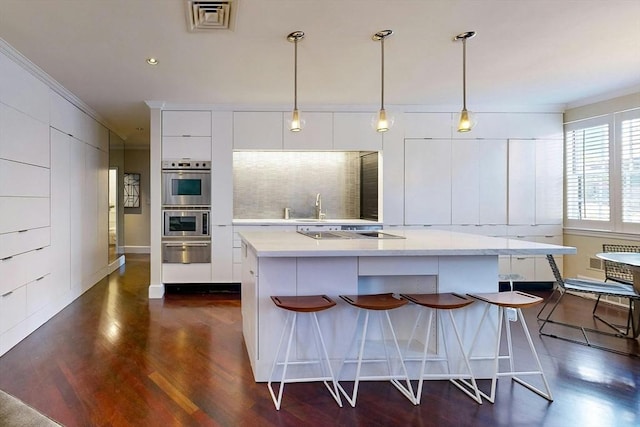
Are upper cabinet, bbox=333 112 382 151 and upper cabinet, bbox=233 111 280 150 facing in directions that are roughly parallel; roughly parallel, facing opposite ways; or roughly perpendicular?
roughly parallel

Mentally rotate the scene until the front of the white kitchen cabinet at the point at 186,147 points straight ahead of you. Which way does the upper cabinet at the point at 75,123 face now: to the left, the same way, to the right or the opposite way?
to the left

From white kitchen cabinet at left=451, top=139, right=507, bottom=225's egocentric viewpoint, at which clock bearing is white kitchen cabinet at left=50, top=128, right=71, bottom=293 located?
white kitchen cabinet at left=50, top=128, right=71, bottom=293 is roughly at 2 o'clock from white kitchen cabinet at left=451, top=139, right=507, bottom=225.

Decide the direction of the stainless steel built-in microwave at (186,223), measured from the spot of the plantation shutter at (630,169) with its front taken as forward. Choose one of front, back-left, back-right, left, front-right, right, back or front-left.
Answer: front

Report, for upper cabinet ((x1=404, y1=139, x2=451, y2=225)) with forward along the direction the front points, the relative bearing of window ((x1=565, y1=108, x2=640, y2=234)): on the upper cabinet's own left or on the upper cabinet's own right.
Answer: on the upper cabinet's own left

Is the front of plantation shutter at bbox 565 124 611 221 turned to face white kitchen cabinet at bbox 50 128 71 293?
yes

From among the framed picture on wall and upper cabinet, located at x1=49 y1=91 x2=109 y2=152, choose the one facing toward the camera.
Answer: the framed picture on wall

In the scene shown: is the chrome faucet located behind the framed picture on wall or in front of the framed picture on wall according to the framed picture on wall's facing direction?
in front

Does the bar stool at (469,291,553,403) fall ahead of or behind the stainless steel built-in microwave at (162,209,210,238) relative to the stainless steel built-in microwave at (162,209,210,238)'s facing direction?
ahead

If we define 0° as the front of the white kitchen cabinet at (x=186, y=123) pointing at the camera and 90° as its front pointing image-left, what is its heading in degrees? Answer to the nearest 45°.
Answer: approximately 0°

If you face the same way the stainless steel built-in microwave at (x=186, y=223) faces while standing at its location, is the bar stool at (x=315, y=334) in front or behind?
in front

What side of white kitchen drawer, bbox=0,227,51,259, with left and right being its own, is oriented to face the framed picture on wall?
left

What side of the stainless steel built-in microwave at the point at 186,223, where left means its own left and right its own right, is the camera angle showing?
front

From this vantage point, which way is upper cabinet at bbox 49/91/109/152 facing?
to the viewer's right

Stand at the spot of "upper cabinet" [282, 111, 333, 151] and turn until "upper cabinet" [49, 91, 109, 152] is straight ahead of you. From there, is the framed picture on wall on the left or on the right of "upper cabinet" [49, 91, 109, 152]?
right

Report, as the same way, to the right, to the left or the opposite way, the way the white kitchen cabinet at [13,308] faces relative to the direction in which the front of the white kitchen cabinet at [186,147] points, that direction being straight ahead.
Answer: to the left

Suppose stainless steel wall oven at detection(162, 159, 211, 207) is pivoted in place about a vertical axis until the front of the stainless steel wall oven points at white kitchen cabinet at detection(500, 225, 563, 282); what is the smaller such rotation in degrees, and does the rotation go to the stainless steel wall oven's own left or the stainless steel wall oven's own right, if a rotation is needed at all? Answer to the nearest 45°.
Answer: approximately 90° to the stainless steel wall oven's own left

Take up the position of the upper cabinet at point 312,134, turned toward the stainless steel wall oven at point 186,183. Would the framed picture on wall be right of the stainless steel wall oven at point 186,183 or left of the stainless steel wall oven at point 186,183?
right

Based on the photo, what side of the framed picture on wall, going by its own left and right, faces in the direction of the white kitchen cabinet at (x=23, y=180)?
front
